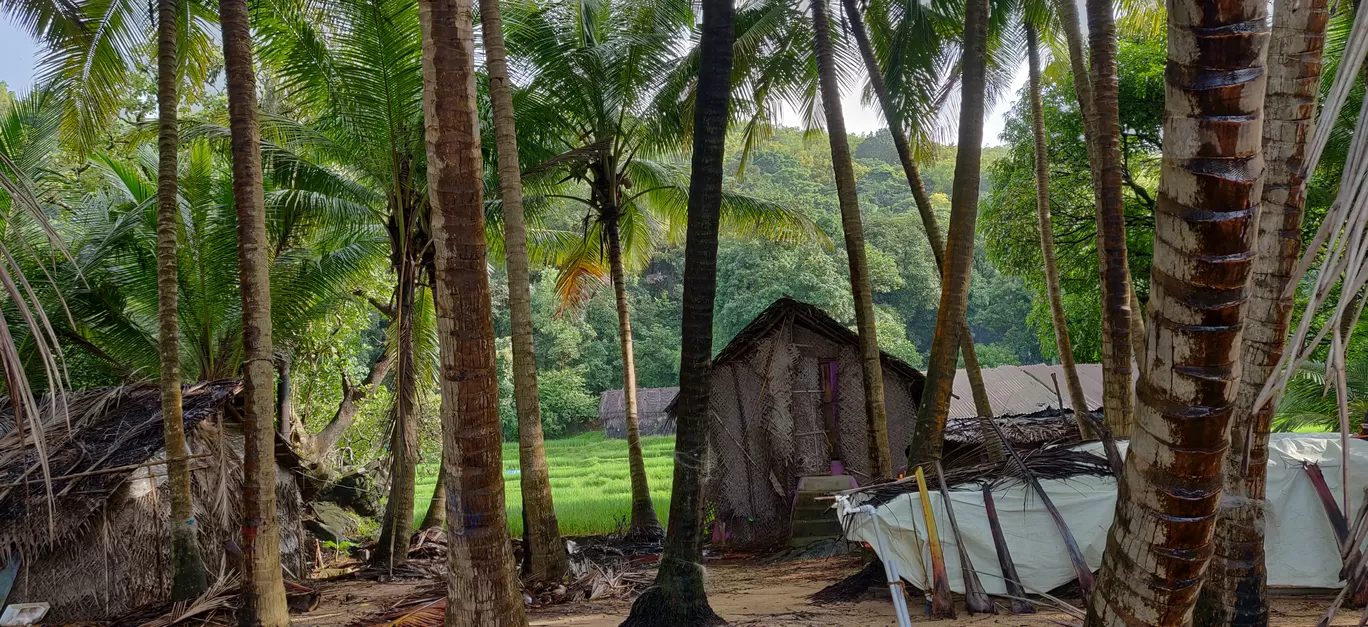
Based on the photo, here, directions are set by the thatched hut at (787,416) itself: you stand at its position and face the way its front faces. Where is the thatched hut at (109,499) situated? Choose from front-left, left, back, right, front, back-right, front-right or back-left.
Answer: front-right

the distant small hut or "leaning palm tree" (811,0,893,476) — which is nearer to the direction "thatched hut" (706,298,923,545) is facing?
the leaning palm tree

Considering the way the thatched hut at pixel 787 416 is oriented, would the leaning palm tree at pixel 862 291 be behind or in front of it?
in front

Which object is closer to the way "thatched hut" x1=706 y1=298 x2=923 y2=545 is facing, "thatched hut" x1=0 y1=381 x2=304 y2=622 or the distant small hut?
the thatched hut

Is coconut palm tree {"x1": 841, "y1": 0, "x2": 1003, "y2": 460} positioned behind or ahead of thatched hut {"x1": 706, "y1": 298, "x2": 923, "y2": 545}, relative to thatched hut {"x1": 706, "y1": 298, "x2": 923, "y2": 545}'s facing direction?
ahead

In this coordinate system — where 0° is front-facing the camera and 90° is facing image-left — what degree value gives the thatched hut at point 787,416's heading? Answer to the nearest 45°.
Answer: approximately 0°

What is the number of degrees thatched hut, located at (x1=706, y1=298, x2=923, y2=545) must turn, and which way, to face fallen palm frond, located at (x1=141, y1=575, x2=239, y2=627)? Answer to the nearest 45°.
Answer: approximately 45° to its right

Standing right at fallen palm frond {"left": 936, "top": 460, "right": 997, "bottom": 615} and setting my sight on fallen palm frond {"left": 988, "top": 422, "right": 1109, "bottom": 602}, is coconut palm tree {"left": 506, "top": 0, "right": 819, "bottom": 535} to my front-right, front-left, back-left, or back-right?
back-left

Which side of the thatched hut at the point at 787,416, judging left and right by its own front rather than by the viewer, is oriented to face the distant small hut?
back
